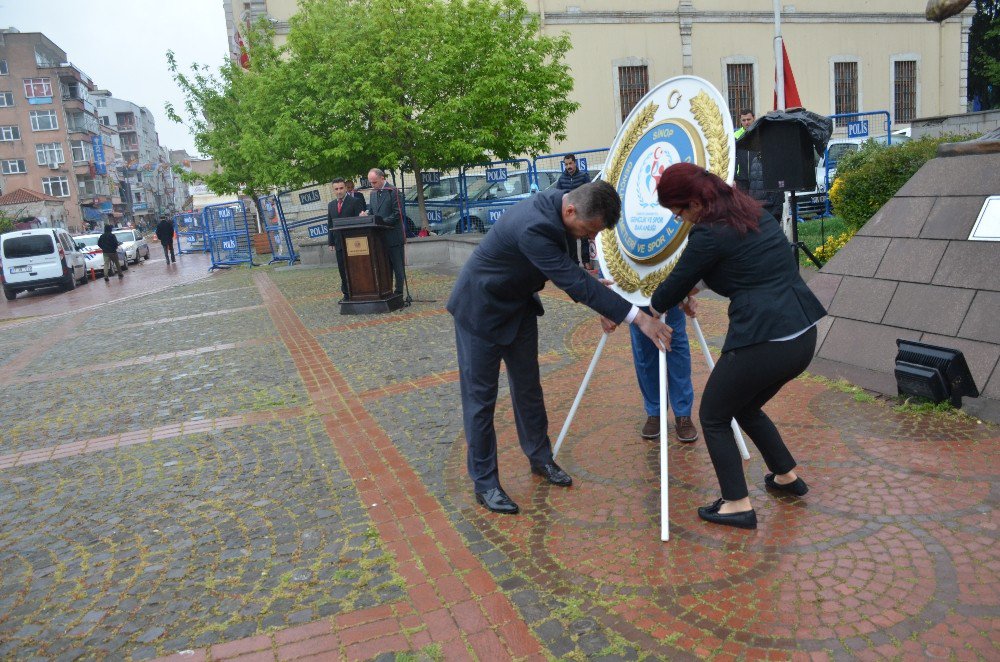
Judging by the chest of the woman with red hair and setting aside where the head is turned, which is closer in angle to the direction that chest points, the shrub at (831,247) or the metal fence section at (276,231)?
the metal fence section

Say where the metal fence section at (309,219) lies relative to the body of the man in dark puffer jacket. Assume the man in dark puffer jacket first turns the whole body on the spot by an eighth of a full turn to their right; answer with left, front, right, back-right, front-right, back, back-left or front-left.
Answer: right

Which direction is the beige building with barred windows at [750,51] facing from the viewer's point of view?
toward the camera

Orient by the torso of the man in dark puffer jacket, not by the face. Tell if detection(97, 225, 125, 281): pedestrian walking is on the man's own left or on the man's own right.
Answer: on the man's own right

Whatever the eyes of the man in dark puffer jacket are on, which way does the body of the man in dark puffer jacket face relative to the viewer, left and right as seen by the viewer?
facing the viewer

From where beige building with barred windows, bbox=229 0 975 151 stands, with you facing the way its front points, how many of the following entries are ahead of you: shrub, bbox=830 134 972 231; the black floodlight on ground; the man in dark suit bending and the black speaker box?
4

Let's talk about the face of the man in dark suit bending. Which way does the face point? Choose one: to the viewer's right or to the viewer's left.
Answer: to the viewer's right

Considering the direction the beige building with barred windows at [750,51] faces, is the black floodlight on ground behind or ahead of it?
ahead

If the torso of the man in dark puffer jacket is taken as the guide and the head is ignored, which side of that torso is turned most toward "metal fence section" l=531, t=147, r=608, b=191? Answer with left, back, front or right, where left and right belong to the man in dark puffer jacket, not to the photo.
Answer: back
